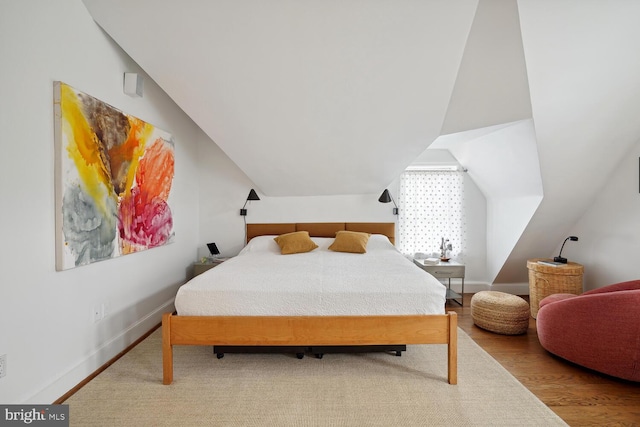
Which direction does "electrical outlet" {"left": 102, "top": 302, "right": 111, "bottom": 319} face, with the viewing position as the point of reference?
facing the viewer and to the right of the viewer

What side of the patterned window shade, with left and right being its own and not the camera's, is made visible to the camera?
front

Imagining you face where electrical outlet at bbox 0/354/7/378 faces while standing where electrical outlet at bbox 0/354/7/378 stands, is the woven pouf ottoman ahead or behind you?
ahead

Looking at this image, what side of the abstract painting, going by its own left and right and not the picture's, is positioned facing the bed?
front

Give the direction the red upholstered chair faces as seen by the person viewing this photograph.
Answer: facing away from the viewer and to the left of the viewer

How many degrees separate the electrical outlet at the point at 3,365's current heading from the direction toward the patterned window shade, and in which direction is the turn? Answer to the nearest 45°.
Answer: approximately 45° to its left

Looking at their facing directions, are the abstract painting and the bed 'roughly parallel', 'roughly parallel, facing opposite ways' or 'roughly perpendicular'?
roughly perpendicular

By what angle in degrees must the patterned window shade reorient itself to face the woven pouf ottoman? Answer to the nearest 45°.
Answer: approximately 45° to its left

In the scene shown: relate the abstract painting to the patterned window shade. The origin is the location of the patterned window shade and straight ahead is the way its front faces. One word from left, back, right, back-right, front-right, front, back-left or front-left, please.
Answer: front-right
